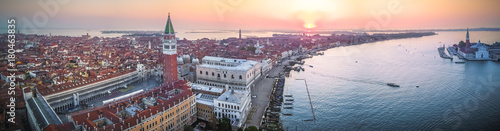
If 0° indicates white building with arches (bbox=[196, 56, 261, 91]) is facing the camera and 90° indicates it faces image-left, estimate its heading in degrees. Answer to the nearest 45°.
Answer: approximately 0°
